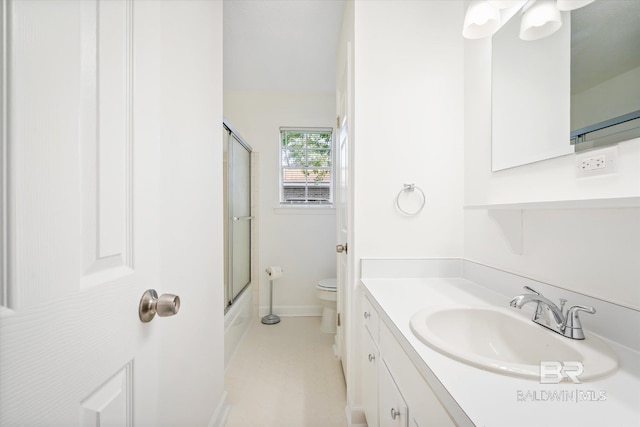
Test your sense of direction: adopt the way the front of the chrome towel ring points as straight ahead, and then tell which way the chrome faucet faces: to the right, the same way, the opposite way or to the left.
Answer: to the right

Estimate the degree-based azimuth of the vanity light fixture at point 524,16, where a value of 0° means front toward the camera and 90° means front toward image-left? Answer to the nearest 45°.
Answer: approximately 45°

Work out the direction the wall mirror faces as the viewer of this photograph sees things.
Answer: facing the viewer and to the left of the viewer

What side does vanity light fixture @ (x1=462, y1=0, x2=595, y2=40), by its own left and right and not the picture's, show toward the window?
right

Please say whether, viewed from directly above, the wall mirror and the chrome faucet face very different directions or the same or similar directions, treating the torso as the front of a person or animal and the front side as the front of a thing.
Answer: same or similar directions

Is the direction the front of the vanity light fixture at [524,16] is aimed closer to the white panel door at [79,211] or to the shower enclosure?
the white panel door

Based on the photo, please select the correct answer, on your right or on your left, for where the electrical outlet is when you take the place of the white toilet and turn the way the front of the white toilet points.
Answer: on your left
